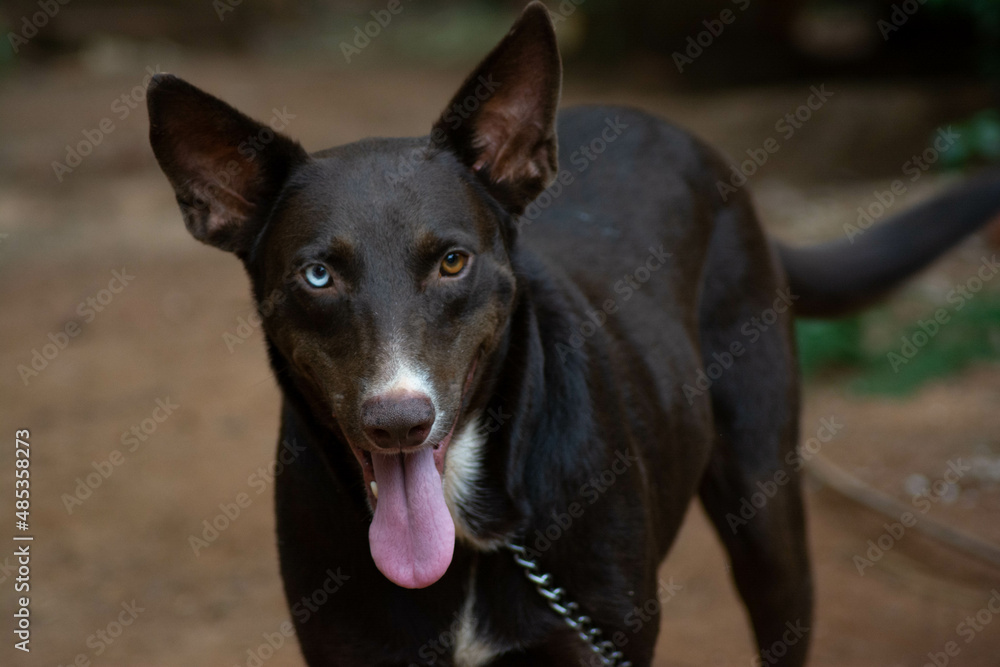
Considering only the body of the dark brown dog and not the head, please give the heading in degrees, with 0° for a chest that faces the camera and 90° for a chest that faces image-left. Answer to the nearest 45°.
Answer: approximately 45°
